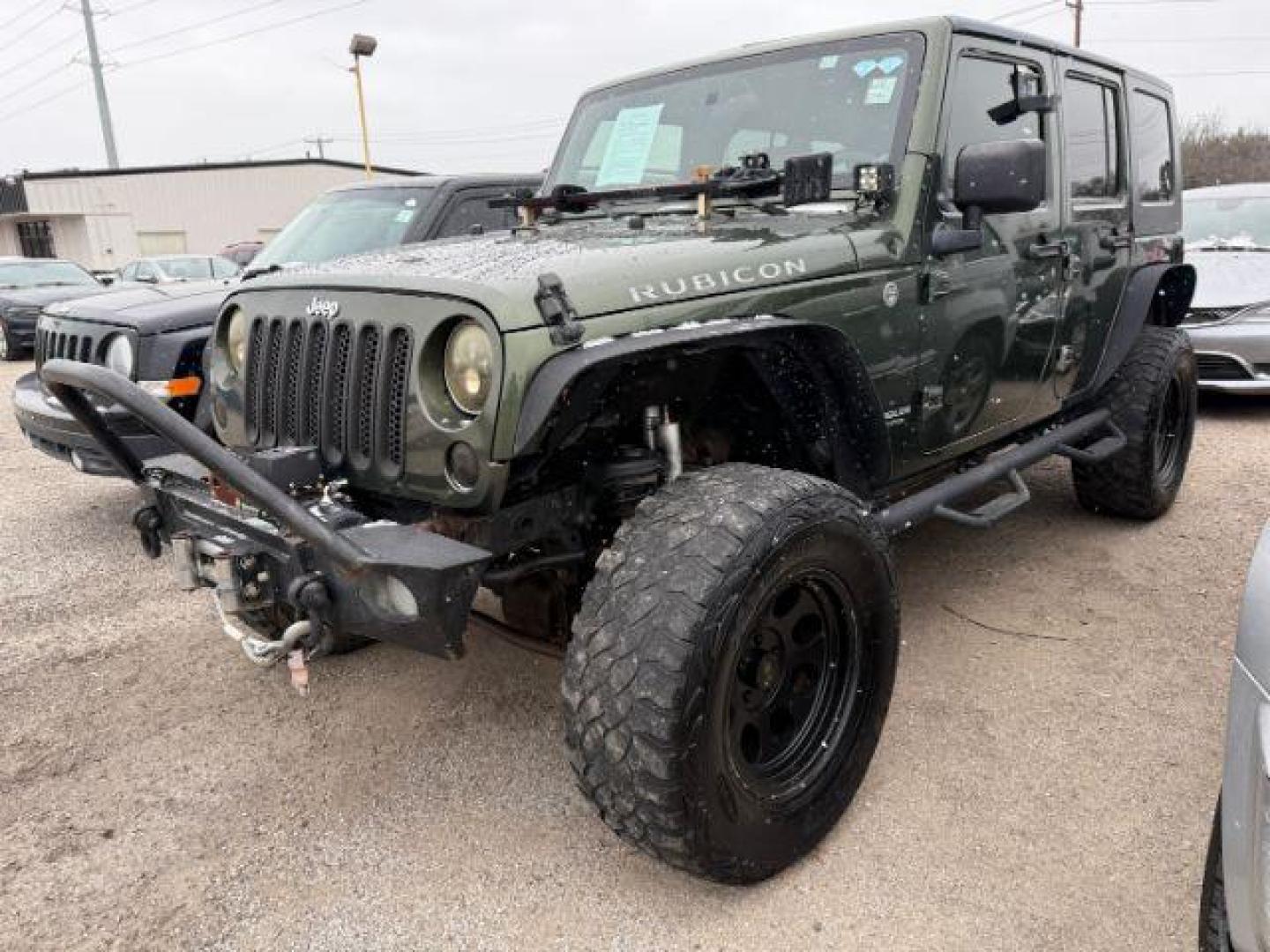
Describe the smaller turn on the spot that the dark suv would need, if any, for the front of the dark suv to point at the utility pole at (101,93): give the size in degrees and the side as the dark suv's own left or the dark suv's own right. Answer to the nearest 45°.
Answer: approximately 135° to the dark suv's own right

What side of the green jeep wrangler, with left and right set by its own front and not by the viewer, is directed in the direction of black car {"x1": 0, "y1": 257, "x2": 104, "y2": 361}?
right

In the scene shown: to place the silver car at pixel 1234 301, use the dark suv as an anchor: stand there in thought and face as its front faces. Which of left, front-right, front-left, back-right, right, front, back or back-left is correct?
back-left

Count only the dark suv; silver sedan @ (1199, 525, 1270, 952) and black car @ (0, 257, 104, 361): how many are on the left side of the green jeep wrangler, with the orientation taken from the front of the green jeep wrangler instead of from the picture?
1

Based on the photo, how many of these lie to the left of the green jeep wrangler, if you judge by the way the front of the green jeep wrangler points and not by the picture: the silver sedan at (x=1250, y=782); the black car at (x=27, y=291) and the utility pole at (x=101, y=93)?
1

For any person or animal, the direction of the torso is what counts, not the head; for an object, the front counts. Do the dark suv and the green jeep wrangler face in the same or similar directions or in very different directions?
same or similar directions

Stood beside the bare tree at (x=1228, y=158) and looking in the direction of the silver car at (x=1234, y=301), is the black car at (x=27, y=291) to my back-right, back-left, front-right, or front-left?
front-right

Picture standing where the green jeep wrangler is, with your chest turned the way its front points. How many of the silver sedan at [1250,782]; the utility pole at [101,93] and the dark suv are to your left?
1

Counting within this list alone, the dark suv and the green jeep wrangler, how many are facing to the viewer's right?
0

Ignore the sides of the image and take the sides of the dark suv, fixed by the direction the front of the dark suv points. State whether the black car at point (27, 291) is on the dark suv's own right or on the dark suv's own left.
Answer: on the dark suv's own right

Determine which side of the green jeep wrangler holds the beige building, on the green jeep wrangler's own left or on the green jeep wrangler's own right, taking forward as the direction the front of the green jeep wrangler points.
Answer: on the green jeep wrangler's own right

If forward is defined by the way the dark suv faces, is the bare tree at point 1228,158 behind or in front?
behind

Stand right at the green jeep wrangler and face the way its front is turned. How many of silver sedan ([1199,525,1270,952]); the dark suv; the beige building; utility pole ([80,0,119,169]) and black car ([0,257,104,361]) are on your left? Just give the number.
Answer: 1

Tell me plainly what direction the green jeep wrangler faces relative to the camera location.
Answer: facing the viewer and to the left of the viewer

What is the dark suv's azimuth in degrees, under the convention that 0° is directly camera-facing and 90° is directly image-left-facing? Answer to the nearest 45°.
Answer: approximately 45°
